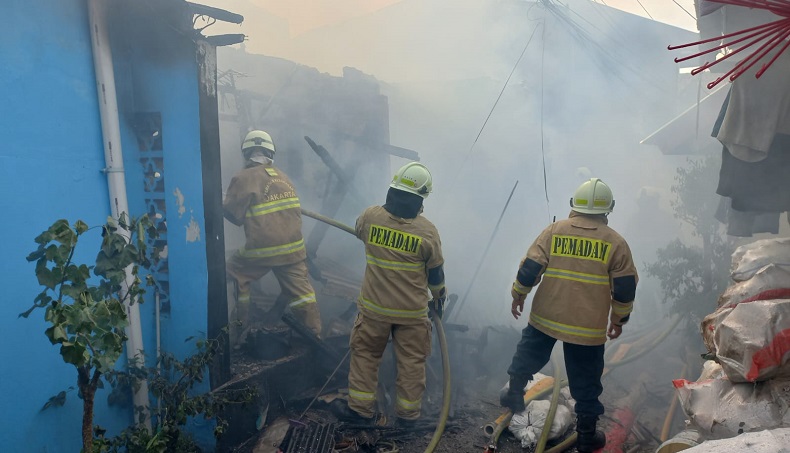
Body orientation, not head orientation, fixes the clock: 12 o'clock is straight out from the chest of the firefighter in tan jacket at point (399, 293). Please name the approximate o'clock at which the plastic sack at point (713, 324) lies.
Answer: The plastic sack is roughly at 4 o'clock from the firefighter in tan jacket.

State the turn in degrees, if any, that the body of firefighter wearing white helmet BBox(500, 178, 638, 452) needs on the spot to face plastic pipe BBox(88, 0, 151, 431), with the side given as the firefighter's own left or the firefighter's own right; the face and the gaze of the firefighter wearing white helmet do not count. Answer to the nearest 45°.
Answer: approximately 135° to the firefighter's own left

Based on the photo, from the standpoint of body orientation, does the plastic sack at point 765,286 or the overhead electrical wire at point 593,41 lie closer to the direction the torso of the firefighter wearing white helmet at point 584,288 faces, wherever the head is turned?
the overhead electrical wire

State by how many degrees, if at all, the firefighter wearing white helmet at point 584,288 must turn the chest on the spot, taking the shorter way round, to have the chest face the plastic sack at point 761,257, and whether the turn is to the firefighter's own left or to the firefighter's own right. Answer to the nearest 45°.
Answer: approximately 135° to the firefighter's own right

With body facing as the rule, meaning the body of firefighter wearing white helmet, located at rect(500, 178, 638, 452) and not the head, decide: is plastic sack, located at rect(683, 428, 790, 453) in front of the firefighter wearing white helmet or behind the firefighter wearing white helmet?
behind

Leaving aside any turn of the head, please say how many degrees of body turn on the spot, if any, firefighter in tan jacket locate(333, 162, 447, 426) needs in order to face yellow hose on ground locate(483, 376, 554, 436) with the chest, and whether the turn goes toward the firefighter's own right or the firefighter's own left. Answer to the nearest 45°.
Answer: approximately 90° to the firefighter's own right

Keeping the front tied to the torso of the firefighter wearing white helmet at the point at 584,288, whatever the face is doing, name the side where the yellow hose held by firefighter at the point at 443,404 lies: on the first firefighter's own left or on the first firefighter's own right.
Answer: on the first firefighter's own left

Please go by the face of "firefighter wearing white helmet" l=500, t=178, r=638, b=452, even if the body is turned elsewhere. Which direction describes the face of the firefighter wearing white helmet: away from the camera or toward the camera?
away from the camera

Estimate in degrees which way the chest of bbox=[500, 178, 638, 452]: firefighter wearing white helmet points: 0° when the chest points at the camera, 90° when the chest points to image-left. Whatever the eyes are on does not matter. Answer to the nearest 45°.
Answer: approximately 180°

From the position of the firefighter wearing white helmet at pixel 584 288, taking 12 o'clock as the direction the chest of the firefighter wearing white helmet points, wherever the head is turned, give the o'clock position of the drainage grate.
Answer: The drainage grate is roughly at 8 o'clock from the firefighter wearing white helmet.

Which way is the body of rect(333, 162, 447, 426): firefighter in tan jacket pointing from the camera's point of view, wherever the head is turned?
away from the camera
